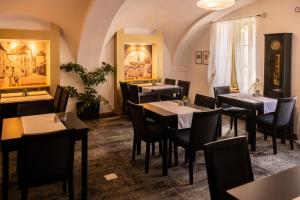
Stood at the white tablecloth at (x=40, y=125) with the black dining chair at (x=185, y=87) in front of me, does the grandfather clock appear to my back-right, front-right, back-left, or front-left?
front-right

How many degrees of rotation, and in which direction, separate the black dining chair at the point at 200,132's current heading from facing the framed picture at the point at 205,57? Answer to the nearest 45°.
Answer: approximately 45° to its right

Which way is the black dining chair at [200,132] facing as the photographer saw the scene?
facing away from the viewer and to the left of the viewer

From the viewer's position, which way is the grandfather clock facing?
facing the viewer and to the left of the viewer

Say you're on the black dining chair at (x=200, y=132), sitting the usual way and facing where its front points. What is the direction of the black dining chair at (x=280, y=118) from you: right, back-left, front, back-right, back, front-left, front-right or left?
right

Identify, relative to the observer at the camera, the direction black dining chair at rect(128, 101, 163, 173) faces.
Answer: facing away from the viewer and to the right of the viewer

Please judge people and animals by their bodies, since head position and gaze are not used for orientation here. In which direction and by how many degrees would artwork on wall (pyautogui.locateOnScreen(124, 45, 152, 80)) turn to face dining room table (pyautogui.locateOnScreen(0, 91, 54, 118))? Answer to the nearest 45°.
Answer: approximately 45° to its right

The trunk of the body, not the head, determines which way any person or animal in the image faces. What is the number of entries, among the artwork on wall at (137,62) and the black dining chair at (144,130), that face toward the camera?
1

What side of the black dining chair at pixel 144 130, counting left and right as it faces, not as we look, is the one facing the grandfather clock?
front

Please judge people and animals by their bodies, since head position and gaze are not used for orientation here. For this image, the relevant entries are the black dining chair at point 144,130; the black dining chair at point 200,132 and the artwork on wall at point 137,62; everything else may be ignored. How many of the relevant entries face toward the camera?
1

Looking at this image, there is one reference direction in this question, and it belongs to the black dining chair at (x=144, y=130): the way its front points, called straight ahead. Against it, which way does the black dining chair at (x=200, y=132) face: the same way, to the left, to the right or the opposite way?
to the left

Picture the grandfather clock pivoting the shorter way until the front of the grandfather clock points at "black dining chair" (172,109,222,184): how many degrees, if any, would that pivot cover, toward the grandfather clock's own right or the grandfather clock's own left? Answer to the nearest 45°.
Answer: approximately 45° to the grandfather clock's own left

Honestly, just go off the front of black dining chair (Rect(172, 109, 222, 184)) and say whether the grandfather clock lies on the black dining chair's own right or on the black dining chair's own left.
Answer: on the black dining chair's own right

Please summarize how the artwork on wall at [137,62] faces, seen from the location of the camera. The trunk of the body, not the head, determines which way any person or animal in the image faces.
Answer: facing the viewer
